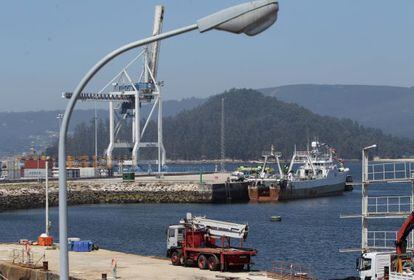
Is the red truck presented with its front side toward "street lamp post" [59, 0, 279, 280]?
no

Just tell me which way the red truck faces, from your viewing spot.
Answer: facing away from the viewer and to the left of the viewer

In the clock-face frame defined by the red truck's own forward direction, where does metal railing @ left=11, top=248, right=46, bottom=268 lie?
The metal railing is roughly at 11 o'clock from the red truck.

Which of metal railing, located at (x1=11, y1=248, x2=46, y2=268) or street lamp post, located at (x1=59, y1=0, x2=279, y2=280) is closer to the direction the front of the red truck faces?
the metal railing
